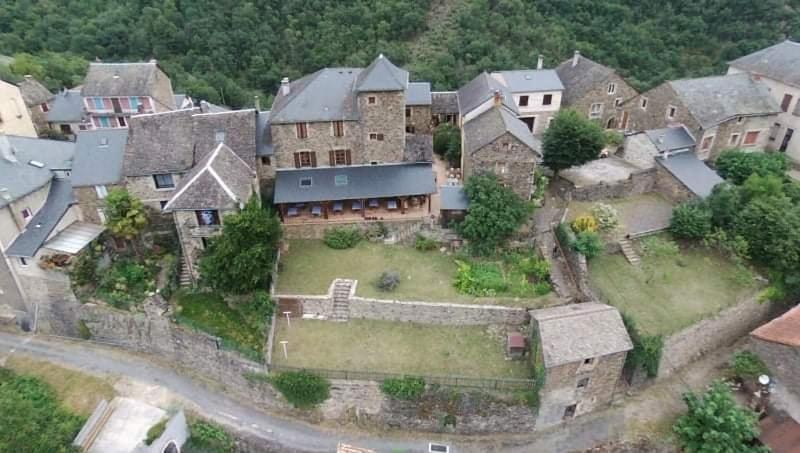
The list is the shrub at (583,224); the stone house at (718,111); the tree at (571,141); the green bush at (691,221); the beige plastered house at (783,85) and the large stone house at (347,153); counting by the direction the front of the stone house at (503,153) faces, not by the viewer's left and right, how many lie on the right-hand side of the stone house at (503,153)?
1

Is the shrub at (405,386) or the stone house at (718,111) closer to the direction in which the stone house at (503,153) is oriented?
the shrub

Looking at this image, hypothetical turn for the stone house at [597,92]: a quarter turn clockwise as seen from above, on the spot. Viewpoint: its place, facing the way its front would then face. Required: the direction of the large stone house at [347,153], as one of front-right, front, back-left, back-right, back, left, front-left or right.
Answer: front-left

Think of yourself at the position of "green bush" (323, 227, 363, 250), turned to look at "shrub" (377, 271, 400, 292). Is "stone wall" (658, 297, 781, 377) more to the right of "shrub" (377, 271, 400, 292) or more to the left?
left

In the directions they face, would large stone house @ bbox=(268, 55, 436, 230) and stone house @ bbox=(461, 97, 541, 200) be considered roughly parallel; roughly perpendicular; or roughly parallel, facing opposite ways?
roughly parallel

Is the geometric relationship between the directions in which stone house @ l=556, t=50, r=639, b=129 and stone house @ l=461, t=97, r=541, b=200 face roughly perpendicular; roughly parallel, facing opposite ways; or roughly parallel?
roughly parallel

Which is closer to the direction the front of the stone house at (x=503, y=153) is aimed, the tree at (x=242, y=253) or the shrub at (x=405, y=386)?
the shrub

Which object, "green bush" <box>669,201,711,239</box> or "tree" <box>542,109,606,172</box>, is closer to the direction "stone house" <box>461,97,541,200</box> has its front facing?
the green bush

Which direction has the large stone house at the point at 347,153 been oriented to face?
toward the camera

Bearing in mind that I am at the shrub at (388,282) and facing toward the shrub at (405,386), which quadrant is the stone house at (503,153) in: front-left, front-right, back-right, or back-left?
back-left

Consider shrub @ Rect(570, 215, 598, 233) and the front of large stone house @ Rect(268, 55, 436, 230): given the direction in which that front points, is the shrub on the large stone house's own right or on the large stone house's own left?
on the large stone house's own left

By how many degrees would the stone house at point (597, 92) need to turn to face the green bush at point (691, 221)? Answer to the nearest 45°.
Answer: approximately 45° to its left

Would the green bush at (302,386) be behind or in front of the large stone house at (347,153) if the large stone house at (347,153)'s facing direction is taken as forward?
in front

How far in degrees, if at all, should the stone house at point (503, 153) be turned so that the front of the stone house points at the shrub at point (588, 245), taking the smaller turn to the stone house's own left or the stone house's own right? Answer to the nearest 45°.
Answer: approximately 45° to the stone house's own left

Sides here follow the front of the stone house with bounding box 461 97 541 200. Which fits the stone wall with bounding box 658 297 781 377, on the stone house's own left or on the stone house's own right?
on the stone house's own left

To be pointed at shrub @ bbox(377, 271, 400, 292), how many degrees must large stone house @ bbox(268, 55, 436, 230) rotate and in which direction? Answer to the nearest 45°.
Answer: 0° — it already faces it

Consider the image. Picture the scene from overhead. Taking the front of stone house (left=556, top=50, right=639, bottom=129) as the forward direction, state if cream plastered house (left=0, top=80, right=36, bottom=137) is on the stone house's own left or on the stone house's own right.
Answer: on the stone house's own right

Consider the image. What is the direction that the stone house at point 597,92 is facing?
toward the camera

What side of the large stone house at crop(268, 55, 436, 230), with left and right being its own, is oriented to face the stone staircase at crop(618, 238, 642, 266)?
left

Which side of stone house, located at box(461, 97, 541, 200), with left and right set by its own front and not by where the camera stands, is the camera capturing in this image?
front
